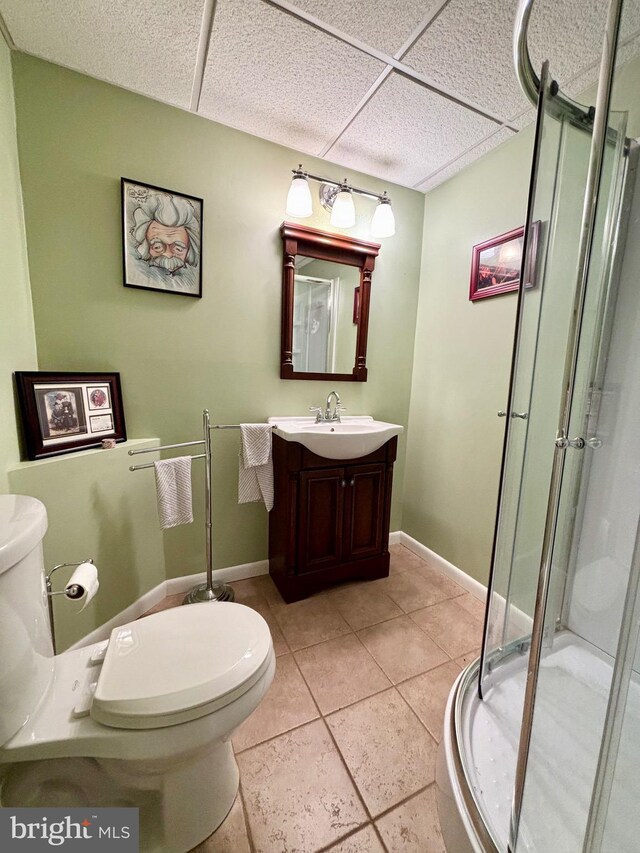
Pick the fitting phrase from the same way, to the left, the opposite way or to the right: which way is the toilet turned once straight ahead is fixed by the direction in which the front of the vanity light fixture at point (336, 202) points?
to the left

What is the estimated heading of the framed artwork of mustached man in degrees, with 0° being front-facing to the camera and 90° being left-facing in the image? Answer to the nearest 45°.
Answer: approximately 315°

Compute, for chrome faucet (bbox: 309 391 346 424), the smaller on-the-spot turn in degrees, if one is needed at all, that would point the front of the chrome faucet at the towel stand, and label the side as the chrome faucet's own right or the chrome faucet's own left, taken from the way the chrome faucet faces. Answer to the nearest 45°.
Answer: approximately 90° to the chrome faucet's own right

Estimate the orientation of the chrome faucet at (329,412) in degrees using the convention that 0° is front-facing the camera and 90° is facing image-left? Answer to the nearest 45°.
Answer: approximately 315°

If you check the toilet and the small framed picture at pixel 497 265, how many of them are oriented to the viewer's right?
1

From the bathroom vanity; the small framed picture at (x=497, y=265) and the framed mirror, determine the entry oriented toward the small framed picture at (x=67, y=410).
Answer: the small framed picture at (x=497, y=265)

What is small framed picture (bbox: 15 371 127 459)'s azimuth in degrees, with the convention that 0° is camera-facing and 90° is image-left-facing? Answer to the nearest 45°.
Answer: approximately 315°

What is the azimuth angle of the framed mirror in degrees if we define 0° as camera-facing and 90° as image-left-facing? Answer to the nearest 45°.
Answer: approximately 315°
